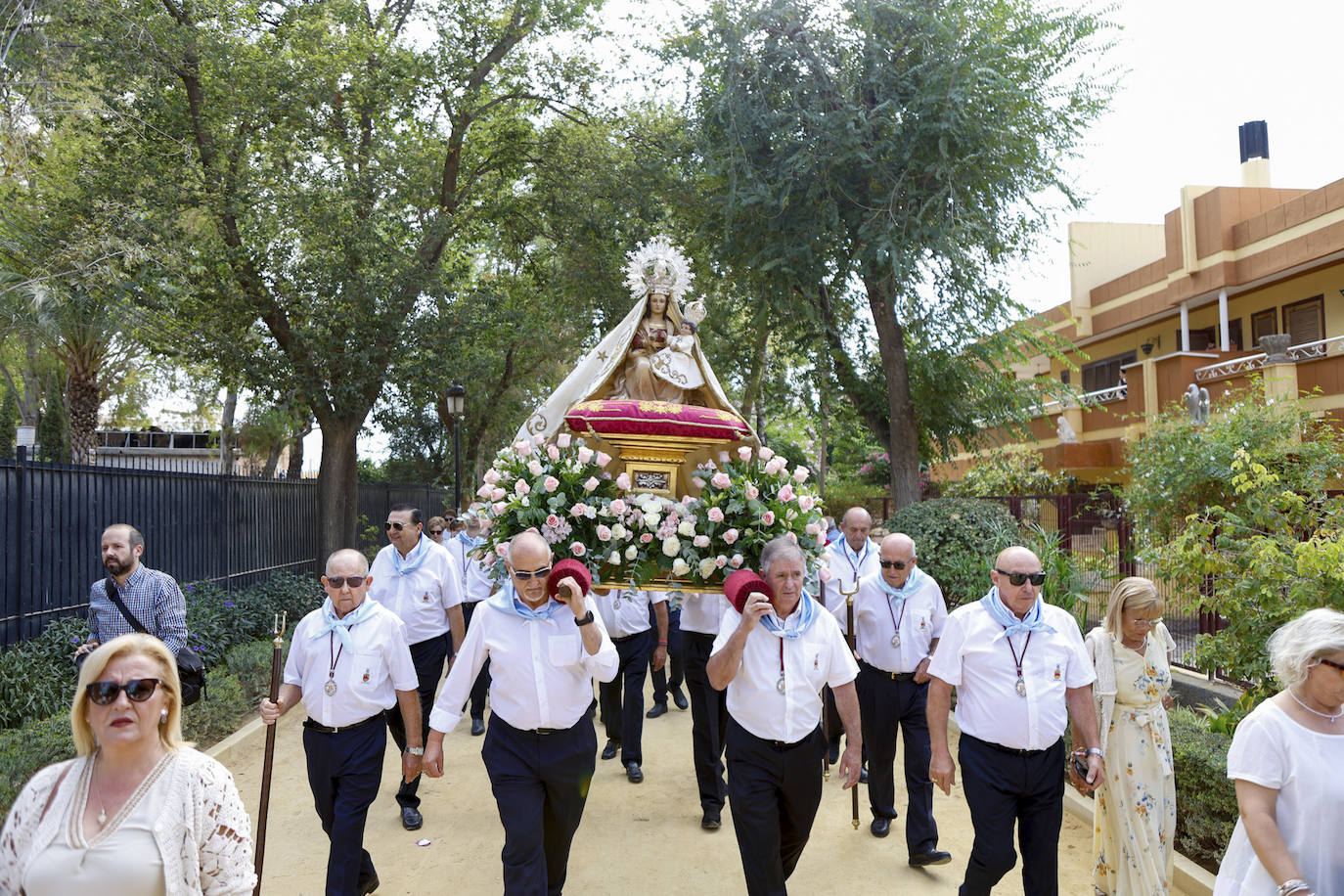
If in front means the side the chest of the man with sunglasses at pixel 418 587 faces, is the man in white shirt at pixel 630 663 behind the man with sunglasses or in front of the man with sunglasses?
behind

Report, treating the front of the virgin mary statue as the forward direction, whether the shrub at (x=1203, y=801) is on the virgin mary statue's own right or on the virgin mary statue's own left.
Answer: on the virgin mary statue's own left

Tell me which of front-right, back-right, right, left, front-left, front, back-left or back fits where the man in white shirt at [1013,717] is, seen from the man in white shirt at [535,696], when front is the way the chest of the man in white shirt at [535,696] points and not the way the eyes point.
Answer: left

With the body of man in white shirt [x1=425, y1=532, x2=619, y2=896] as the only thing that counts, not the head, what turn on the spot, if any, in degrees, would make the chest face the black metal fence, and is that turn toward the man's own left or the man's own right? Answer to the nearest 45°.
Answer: approximately 135° to the man's own right

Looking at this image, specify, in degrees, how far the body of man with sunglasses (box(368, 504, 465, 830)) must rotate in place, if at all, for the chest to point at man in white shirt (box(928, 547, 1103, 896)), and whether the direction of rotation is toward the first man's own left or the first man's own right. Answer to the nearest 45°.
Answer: approximately 90° to the first man's own left

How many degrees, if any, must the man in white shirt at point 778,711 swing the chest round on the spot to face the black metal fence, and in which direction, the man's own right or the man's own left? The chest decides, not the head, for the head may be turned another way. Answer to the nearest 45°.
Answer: approximately 135° to the man's own right

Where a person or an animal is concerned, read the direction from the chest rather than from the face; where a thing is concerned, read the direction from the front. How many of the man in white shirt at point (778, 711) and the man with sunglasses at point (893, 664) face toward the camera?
2

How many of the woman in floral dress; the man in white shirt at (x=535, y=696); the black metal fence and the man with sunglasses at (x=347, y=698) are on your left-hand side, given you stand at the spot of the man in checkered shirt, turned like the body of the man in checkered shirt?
3
